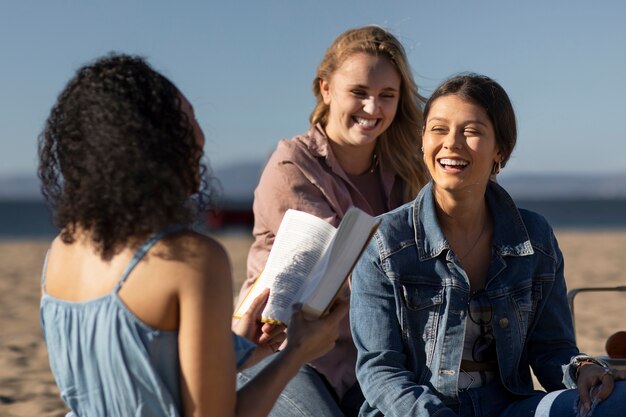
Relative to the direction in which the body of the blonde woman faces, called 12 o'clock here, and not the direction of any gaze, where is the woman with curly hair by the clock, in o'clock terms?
The woman with curly hair is roughly at 2 o'clock from the blonde woman.

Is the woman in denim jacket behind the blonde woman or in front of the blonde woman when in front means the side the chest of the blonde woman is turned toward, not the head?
in front

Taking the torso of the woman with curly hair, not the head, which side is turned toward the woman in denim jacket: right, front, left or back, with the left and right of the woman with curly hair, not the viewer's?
front

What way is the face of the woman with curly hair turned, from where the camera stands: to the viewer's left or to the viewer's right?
to the viewer's right

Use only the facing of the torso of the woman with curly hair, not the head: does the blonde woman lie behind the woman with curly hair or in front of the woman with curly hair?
in front

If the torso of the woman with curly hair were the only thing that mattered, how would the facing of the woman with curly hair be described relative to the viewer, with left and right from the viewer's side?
facing away from the viewer and to the right of the viewer

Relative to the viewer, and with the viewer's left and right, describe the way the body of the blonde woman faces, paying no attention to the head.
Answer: facing the viewer and to the right of the viewer

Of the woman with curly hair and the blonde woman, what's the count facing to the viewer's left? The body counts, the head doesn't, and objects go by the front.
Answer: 0

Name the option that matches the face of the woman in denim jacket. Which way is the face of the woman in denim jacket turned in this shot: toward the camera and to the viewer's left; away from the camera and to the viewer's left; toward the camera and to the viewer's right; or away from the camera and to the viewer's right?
toward the camera and to the viewer's left
